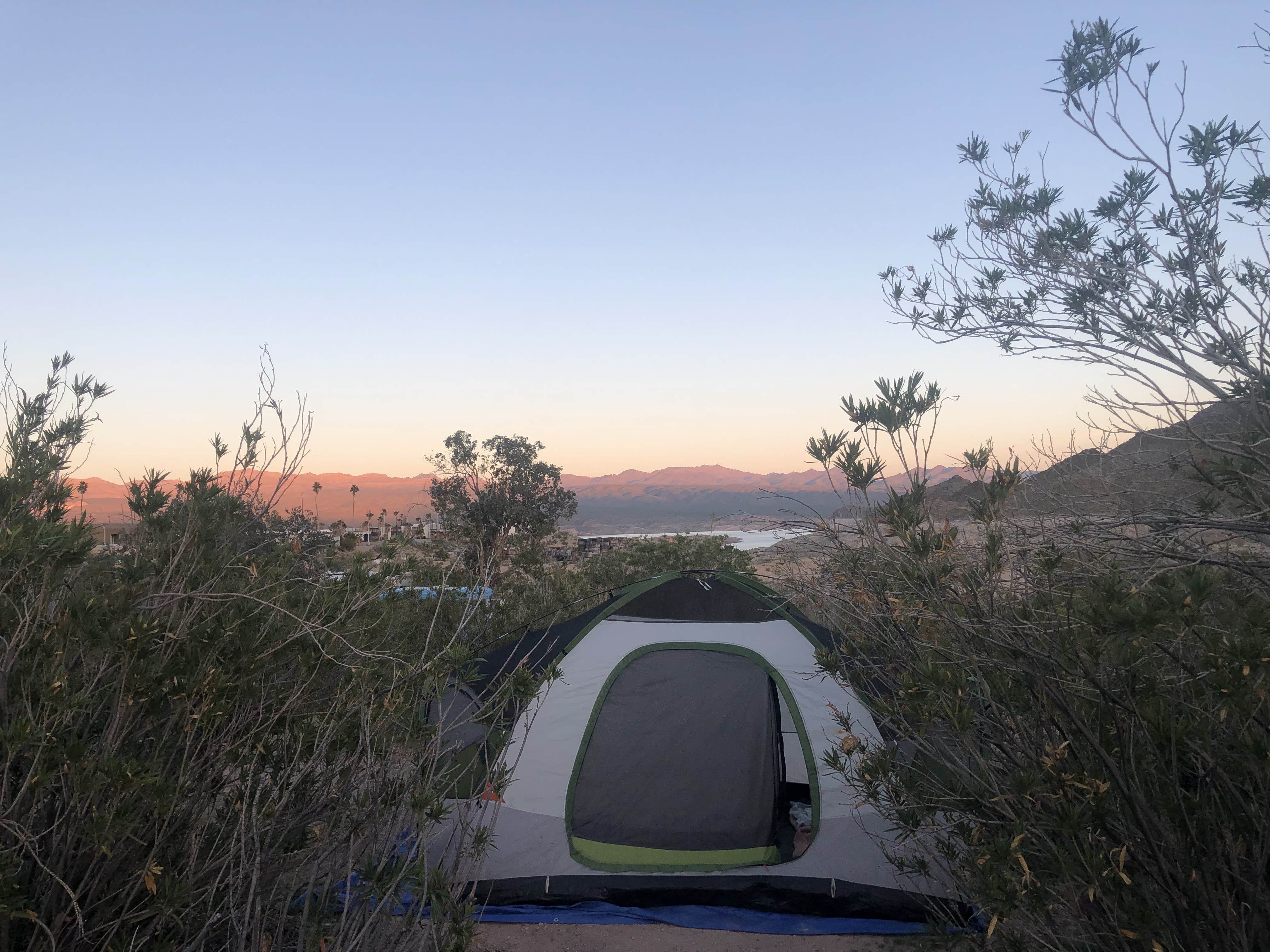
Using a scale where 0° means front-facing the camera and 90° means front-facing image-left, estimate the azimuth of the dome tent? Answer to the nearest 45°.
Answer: approximately 0°

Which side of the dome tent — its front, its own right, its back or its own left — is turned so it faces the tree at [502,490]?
back

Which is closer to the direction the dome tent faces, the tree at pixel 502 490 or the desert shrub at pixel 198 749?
the desert shrub

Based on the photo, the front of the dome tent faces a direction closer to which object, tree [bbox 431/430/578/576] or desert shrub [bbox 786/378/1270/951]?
the desert shrub

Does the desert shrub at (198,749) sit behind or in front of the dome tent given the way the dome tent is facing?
in front

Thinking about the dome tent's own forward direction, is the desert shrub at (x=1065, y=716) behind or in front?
in front
